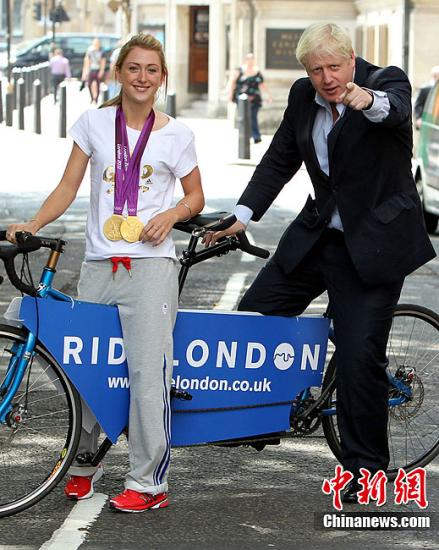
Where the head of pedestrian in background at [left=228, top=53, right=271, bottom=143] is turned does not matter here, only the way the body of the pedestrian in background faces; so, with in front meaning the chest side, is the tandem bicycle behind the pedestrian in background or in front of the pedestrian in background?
in front

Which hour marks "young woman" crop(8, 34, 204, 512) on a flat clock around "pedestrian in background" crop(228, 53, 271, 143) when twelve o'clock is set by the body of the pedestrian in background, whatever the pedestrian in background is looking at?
The young woman is roughly at 12 o'clock from the pedestrian in background.

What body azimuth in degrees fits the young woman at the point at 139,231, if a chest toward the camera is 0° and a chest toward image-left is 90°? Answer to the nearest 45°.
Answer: approximately 0°

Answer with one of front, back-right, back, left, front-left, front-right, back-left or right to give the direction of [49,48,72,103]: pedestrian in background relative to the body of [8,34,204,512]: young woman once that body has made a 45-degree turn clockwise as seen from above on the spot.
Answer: back-right

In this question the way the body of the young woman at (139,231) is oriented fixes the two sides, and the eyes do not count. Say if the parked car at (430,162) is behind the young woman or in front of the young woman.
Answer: behind

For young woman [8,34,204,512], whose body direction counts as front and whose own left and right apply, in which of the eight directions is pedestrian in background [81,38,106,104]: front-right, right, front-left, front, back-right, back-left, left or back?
back

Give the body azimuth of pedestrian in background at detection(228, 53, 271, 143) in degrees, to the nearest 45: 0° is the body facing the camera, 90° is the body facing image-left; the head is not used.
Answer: approximately 0°

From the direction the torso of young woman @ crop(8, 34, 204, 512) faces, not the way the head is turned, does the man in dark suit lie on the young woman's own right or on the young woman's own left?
on the young woman's own left

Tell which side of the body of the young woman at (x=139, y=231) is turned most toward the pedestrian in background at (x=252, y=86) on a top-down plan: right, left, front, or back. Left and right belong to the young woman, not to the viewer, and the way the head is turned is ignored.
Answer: back

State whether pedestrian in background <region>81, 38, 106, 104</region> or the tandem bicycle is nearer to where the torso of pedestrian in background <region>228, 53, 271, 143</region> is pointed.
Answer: the tandem bicycle

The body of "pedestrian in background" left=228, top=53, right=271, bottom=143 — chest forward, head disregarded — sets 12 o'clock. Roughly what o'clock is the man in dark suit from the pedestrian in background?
The man in dark suit is roughly at 12 o'clock from the pedestrian in background.

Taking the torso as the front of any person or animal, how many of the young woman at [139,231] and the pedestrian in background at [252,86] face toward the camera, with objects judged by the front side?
2
